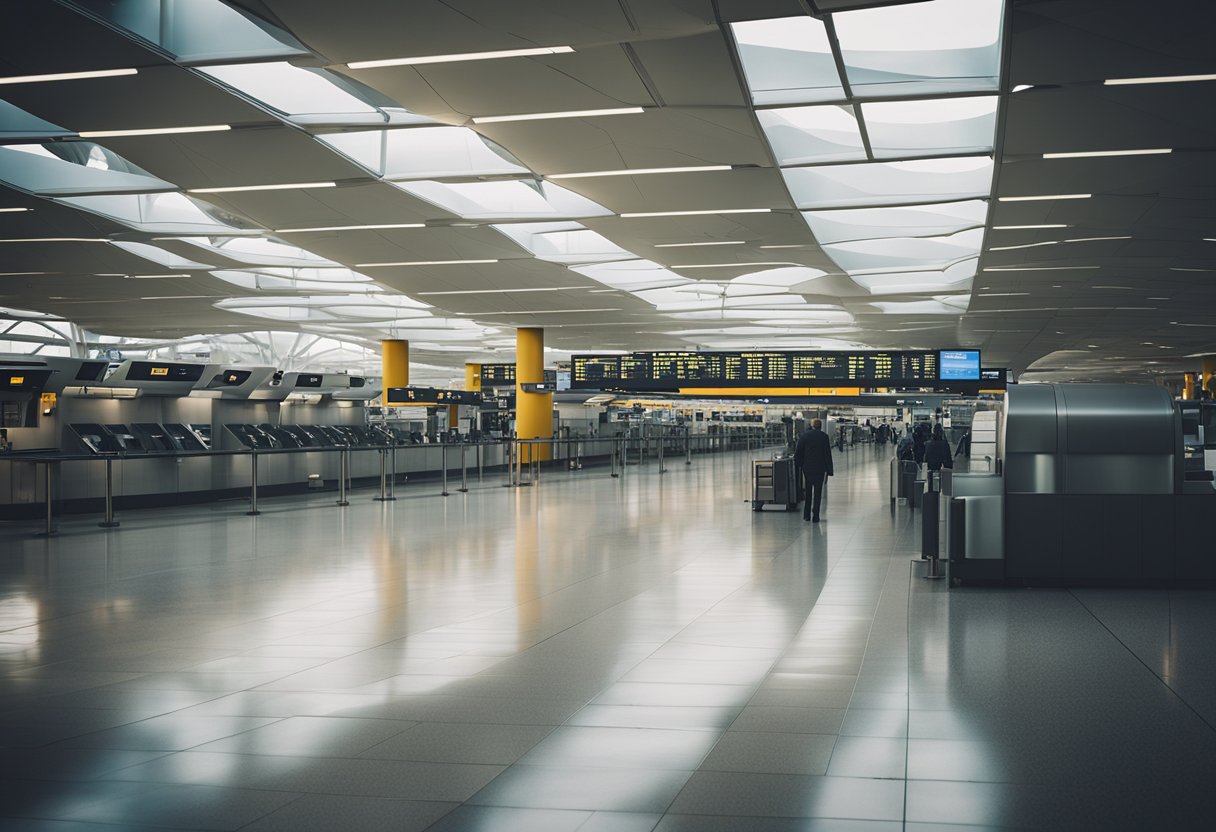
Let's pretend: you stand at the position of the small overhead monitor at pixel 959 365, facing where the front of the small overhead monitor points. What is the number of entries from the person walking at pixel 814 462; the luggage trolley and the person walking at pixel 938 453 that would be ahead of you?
3

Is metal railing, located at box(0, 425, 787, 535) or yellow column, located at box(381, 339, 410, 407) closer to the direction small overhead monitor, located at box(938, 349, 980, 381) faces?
the metal railing

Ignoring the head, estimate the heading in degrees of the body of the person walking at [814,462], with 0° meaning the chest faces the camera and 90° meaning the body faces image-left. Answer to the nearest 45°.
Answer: approximately 180°

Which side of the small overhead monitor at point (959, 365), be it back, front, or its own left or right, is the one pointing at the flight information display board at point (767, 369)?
right

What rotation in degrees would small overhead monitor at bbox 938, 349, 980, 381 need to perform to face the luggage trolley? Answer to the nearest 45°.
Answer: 0° — it already faces it

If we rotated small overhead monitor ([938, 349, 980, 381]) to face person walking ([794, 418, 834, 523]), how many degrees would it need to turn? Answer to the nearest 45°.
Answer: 0° — it already faces them

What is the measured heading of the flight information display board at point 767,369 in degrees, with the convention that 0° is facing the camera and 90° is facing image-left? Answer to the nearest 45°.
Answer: approximately 0°

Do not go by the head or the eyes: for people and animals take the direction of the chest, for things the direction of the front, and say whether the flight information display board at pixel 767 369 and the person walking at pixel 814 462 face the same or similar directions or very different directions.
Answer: very different directions

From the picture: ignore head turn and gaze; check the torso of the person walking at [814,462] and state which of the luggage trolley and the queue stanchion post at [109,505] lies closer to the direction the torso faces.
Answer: the luggage trolley

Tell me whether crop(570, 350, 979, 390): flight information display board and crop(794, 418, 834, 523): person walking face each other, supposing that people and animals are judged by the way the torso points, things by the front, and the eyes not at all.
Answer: yes

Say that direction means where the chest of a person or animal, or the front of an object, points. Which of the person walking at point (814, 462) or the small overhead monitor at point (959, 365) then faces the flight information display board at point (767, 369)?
the person walking

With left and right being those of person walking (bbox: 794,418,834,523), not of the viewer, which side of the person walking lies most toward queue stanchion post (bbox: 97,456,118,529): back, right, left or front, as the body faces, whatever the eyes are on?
left
